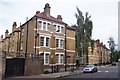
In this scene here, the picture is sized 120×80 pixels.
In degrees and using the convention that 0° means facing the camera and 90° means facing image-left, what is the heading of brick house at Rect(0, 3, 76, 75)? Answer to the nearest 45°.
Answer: approximately 315°

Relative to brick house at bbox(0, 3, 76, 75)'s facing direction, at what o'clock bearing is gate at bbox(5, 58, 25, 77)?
The gate is roughly at 2 o'clock from the brick house.
